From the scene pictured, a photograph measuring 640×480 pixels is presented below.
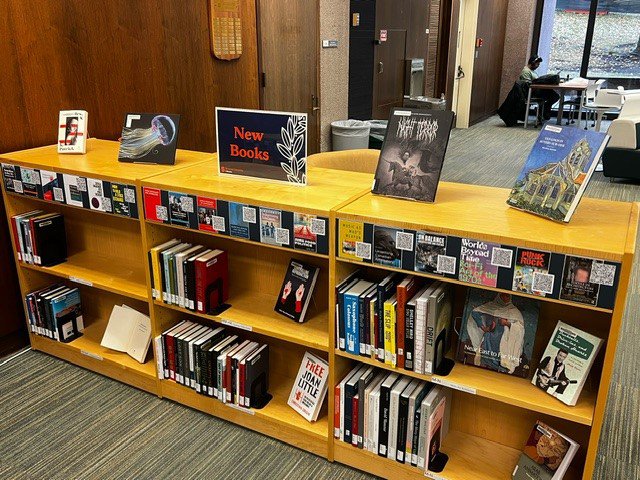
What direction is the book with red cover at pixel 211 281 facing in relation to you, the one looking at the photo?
facing the viewer and to the right of the viewer

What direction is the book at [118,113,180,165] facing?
toward the camera

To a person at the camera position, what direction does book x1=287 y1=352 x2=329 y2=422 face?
facing the viewer and to the left of the viewer

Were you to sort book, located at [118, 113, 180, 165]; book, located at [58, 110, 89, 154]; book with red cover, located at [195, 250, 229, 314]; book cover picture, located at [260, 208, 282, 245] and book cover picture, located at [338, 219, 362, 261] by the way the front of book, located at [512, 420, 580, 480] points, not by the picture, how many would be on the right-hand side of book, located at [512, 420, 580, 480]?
5

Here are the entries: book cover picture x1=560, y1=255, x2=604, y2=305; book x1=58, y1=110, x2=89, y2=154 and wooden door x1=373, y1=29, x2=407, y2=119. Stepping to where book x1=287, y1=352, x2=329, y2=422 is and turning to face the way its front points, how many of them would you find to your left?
1

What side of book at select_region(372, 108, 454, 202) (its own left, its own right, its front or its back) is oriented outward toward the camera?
front

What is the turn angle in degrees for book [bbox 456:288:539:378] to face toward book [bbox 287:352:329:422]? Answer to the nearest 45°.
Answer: approximately 90° to its right

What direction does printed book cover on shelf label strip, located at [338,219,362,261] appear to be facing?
toward the camera

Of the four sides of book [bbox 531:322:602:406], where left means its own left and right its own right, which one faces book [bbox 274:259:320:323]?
right
